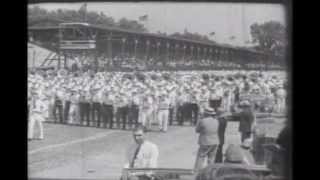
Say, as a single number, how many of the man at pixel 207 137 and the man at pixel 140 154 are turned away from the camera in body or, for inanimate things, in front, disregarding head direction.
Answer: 1

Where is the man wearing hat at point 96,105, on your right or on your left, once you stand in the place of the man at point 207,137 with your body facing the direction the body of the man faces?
on your left

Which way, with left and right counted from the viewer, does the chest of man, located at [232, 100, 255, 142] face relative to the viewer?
facing away from the viewer and to the left of the viewer

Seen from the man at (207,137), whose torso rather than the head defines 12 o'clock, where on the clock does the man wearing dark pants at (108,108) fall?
The man wearing dark pants is roughly at 11 o'clock from the man.

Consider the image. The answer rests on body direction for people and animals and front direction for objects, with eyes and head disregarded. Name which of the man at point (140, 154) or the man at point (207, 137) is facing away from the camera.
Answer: the man at point (207, 137)

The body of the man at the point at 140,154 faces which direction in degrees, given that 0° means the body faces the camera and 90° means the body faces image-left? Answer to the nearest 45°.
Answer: approximately 45°

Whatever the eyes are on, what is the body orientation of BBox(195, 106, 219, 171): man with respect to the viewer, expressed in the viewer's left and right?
facing away from the viewer
